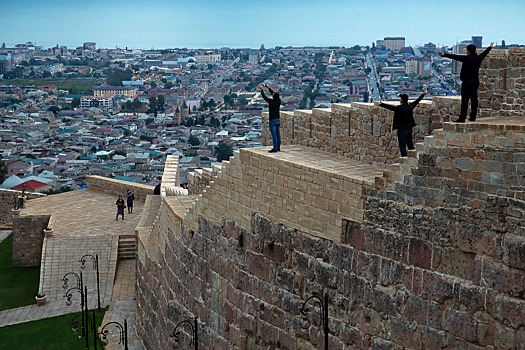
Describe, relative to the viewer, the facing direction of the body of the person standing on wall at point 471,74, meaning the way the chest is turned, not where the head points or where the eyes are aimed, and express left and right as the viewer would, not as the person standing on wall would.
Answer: facing away from the viewer and to the left of the viewer

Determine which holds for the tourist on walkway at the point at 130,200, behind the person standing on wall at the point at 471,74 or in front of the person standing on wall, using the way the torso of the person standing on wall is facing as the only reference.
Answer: in front
